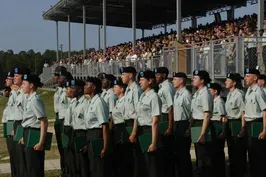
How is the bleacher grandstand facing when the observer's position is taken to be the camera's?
facing the viewer and to the left of the viewer
